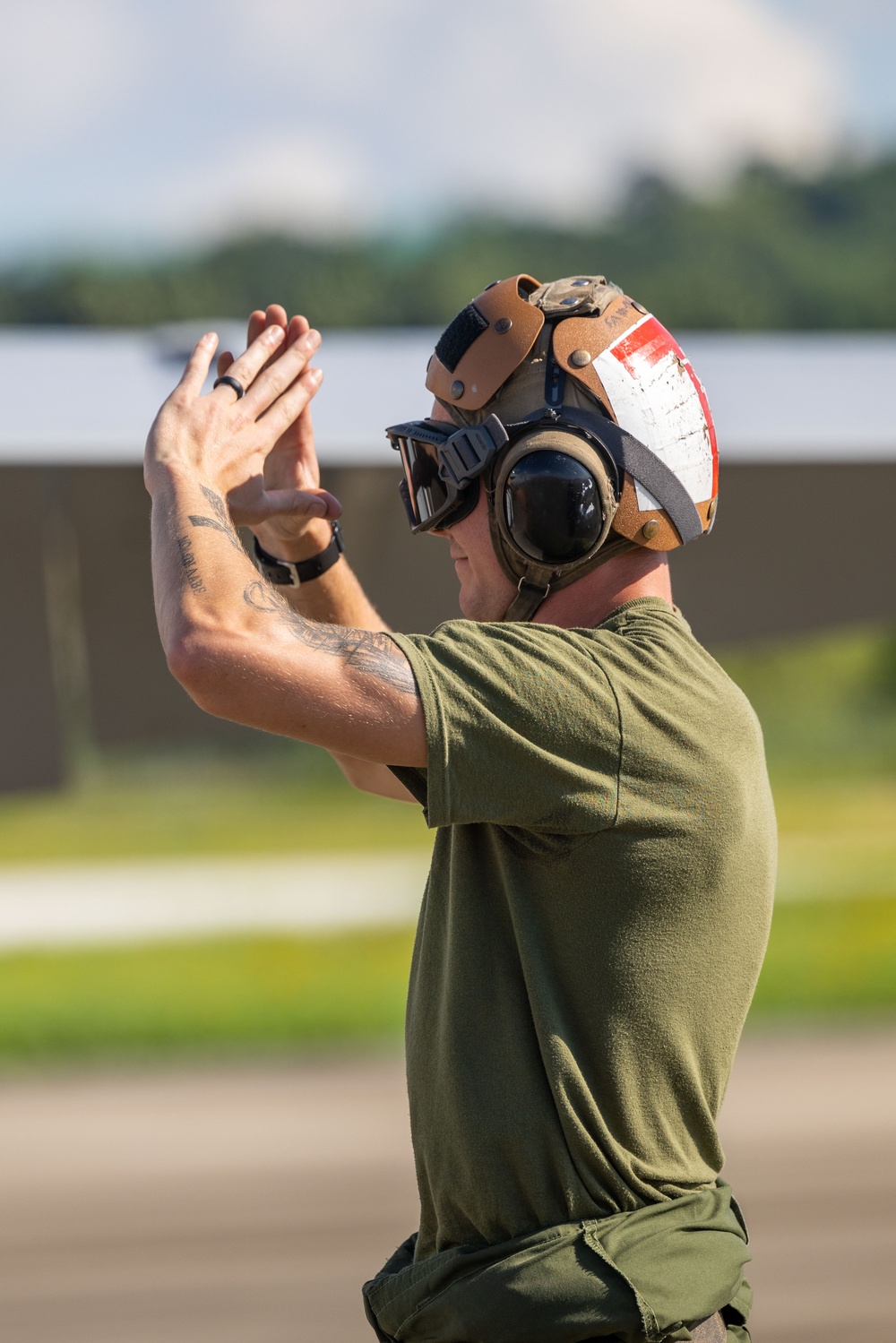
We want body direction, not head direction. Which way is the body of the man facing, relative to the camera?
to the viewer's left
